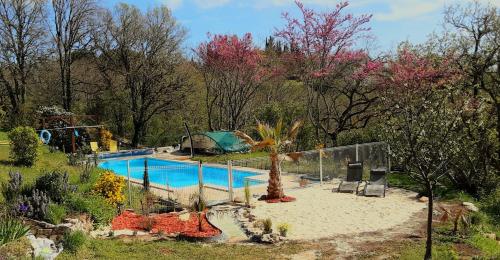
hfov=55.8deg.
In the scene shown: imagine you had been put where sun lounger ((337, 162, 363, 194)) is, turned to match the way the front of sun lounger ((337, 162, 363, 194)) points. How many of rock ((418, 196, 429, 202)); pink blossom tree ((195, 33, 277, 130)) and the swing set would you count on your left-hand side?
1

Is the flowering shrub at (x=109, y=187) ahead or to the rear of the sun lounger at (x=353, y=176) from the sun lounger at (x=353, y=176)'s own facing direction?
ahead

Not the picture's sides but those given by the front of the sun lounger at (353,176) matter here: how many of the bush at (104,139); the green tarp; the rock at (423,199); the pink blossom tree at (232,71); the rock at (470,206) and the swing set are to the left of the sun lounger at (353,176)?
2

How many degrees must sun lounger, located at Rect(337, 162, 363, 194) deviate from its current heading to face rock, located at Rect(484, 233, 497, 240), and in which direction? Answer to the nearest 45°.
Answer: approximately 90° to its left

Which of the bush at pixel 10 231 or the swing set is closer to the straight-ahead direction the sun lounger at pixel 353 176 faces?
the bush

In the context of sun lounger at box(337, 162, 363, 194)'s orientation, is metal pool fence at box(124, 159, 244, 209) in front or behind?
in front

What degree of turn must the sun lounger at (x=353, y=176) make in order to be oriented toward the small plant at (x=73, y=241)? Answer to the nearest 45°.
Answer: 0° — it already faces it

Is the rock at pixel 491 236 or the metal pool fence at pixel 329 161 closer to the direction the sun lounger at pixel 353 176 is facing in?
the rock

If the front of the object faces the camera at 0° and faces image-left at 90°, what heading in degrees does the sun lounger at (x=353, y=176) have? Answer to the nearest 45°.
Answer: approximately 45°

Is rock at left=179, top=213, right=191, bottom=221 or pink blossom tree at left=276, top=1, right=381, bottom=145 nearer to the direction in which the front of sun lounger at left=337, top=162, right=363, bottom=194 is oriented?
the rock
